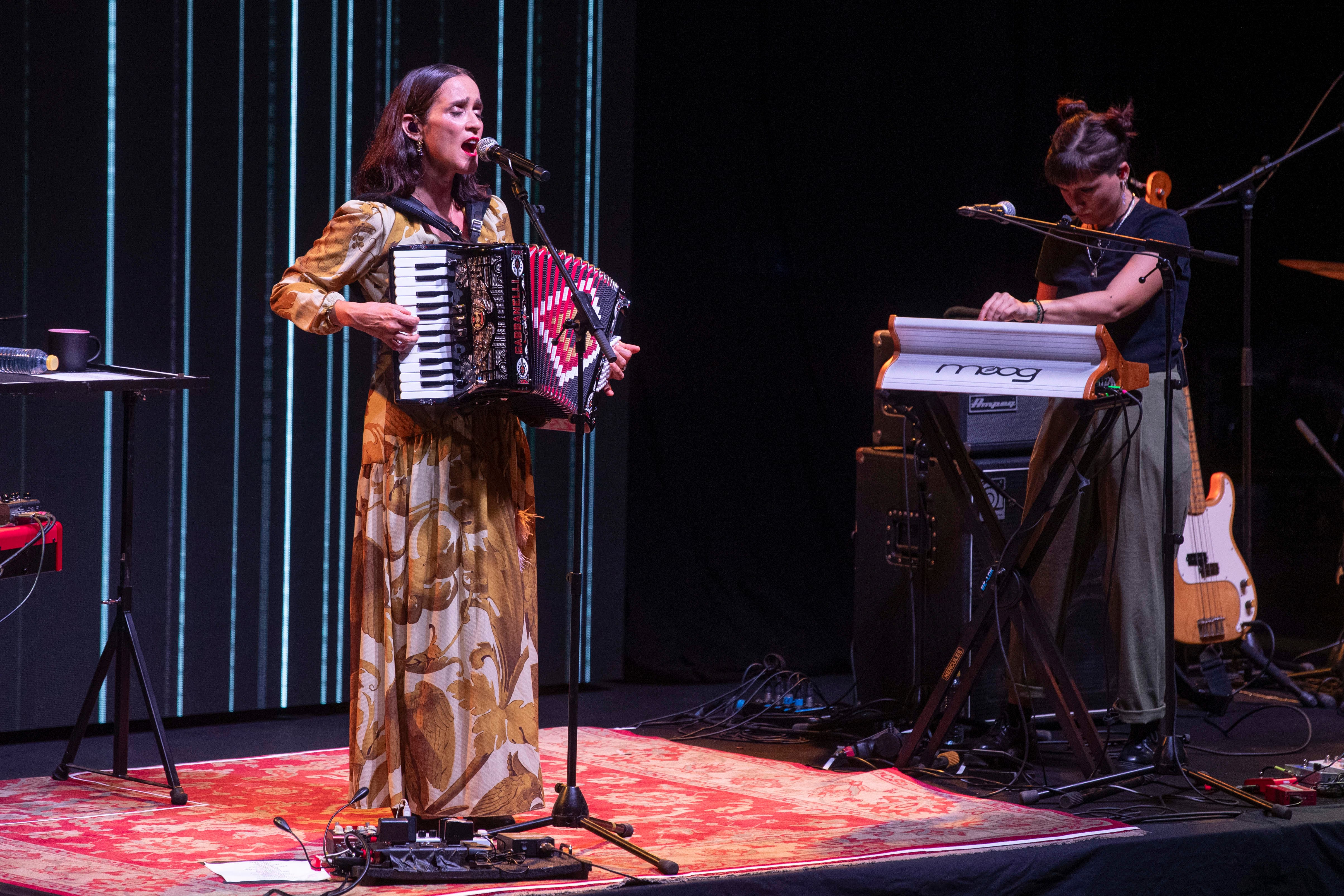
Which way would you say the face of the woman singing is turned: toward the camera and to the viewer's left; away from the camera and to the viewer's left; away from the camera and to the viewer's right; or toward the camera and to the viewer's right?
toward the camera and to the viewer's right

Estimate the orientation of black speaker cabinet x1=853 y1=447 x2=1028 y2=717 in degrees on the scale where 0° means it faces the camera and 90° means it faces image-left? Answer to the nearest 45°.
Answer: approximately 315°

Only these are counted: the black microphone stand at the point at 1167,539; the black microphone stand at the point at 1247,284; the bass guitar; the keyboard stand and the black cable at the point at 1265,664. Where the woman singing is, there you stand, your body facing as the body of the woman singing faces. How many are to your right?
0

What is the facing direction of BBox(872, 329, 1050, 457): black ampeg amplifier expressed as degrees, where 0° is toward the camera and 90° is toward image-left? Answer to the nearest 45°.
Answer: approximately 315°

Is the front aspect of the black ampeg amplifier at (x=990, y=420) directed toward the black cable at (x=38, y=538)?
no

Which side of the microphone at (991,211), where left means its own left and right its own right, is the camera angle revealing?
right

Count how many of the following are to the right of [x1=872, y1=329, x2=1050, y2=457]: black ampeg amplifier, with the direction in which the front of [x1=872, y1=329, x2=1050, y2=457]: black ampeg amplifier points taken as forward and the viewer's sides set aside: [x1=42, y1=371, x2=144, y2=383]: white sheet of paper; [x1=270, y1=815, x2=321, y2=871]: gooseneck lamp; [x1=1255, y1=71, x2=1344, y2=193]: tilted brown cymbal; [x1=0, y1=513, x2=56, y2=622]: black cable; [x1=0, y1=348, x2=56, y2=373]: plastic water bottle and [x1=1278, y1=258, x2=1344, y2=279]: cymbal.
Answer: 4

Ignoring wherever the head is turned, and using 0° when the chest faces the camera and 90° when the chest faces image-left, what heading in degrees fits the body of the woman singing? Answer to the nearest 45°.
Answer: approximately 315°

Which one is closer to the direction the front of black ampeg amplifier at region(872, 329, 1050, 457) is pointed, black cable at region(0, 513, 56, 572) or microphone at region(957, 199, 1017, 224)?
the microphone

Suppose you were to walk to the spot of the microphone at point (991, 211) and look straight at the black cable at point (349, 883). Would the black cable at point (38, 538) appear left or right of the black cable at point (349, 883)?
right

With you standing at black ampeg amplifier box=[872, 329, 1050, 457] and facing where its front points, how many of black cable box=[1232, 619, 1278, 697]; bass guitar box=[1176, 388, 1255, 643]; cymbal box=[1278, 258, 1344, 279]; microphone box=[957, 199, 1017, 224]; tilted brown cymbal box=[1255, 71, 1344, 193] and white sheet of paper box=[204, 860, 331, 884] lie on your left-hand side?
4

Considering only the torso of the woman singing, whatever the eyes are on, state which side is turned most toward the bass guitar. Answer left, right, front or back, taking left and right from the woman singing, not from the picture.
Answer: left

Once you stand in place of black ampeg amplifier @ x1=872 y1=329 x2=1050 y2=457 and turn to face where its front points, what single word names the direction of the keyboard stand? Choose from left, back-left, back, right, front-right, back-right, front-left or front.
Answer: front-right

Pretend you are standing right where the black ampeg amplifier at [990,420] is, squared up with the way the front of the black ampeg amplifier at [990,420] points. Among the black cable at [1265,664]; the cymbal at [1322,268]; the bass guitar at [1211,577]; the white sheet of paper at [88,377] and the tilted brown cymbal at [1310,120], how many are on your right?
1

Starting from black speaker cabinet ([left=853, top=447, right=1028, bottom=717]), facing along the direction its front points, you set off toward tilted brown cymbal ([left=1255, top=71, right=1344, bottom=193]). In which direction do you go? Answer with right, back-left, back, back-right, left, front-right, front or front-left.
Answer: left

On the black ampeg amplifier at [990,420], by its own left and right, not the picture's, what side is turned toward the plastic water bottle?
right

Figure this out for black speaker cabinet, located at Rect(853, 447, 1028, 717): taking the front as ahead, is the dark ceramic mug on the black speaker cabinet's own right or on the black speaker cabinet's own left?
on the black speaker cabinet's own right

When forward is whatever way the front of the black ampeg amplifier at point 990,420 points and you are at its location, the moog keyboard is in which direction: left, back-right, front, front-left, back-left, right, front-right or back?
front-right

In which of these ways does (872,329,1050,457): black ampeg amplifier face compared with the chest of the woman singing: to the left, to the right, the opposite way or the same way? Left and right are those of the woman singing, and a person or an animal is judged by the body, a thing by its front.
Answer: the same way
